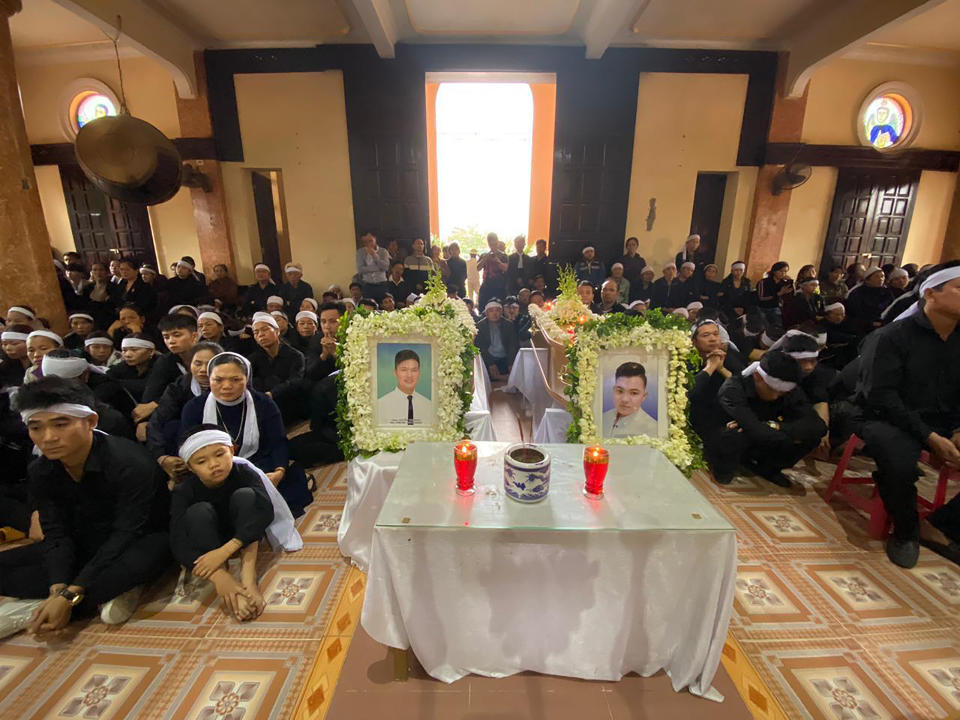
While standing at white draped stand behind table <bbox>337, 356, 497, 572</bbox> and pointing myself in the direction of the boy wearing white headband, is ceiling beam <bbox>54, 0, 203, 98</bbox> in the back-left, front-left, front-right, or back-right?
front-right

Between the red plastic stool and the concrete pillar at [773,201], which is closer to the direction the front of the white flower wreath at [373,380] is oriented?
the red plastic stool

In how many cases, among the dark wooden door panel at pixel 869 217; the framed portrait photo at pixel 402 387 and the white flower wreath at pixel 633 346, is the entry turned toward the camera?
3

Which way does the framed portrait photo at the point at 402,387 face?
toward the camera

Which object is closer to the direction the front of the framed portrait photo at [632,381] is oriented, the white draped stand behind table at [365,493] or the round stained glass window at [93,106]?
the white draped stand behind table

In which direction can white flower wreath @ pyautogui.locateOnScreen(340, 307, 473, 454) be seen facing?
toward the camera

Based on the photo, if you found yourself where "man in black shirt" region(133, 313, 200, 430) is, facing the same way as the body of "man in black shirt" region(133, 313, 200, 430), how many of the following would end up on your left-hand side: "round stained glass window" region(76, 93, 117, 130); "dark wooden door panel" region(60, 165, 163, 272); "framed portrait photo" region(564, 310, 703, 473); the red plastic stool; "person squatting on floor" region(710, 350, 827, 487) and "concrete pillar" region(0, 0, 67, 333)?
3

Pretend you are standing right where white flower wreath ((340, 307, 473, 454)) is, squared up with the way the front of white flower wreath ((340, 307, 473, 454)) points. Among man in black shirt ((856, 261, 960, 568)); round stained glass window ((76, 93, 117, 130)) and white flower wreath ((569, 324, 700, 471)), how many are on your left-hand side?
2

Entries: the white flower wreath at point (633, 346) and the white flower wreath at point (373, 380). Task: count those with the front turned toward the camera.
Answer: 2

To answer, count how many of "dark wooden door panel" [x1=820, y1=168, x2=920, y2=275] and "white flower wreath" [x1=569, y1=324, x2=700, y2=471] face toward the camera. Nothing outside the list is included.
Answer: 2

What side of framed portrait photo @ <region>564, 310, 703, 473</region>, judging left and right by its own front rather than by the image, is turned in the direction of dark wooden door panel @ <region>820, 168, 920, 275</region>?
back

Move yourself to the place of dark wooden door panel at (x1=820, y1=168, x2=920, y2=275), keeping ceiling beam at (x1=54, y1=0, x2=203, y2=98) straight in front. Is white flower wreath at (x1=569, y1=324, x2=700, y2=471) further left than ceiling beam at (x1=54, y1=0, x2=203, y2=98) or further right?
left

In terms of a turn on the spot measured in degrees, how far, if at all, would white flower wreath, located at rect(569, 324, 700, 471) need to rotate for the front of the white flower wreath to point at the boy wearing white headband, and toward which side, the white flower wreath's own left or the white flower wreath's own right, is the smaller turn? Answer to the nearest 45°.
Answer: approximately 45° to the white flower wreath's own right

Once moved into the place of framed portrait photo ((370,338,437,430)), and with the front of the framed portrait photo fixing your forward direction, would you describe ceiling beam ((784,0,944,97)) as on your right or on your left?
on your left

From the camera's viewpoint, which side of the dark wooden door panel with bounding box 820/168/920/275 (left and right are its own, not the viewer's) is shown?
front

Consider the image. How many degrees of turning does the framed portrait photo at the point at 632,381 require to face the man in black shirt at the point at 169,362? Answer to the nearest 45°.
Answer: approximately 90° to its right

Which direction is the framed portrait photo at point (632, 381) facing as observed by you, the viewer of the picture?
facing the viewer
